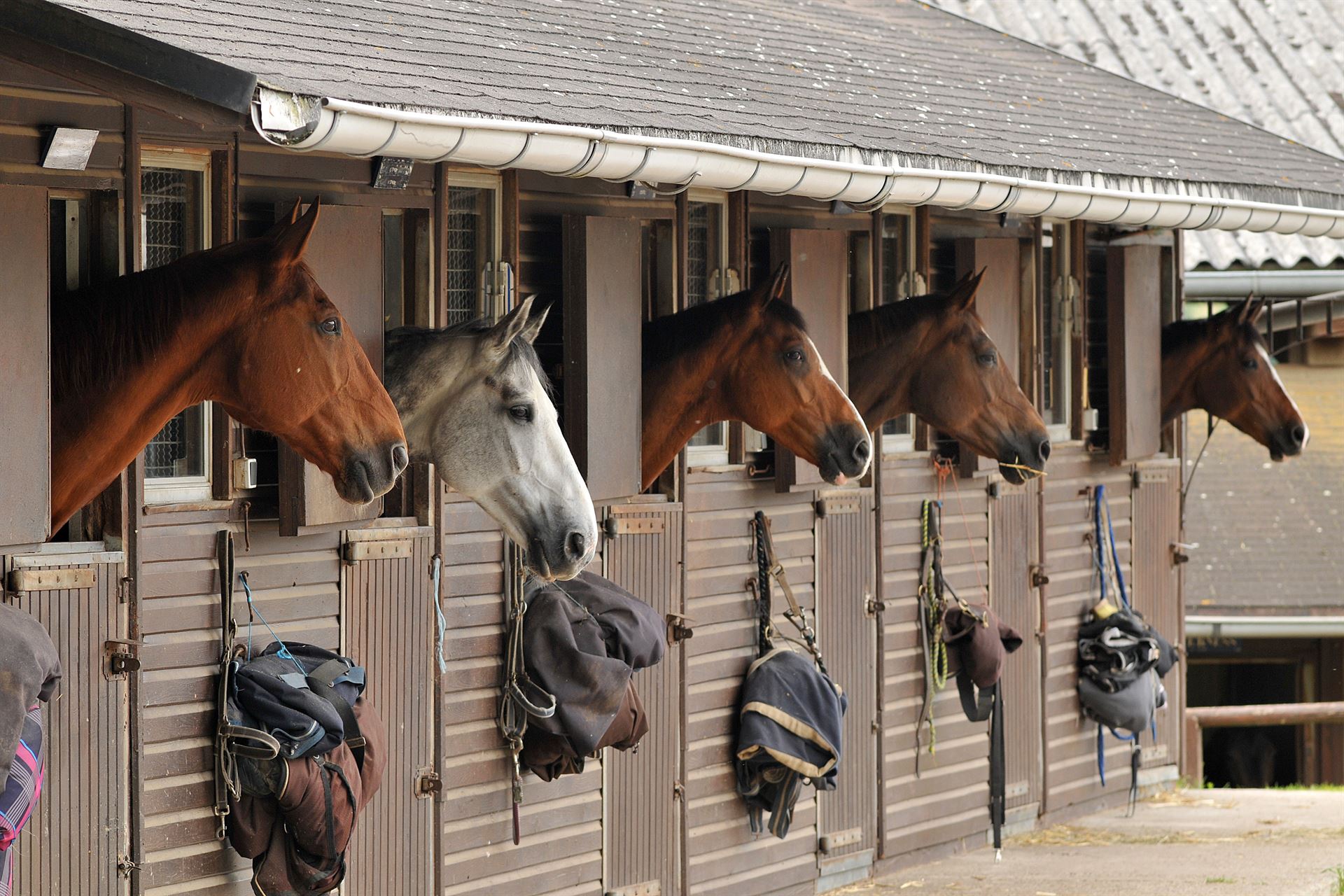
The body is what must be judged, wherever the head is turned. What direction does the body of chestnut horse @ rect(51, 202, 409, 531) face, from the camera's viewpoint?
to the viewer's right

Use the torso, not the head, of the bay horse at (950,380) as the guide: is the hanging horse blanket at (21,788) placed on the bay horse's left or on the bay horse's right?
on the bay horse's right

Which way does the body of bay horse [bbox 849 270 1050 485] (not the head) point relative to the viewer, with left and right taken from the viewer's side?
facing to the right of the viewer

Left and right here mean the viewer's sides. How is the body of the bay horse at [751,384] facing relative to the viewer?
facing to the right of the viewer

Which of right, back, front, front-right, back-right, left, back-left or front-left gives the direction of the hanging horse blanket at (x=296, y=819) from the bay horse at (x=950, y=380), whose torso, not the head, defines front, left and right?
back-right

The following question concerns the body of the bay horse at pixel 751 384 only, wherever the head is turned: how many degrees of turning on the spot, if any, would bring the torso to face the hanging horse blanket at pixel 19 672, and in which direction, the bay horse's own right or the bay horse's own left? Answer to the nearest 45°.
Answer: approximately 135° to the bay horse's own right

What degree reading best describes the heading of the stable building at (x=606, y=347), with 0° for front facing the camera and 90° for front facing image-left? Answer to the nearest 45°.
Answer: approximately 315°

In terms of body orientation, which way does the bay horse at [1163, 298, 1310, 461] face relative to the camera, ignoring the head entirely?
to the viewer's right
